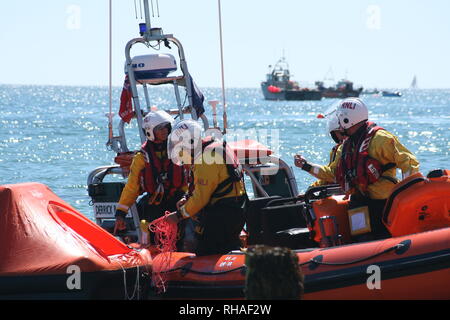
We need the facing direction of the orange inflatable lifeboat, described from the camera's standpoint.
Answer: facing to the right of the viewer

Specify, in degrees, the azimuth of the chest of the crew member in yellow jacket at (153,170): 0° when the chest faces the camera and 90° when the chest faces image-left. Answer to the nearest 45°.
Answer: approximately 315°

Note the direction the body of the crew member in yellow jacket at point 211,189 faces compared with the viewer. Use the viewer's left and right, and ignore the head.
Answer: facing to the left of the viewer

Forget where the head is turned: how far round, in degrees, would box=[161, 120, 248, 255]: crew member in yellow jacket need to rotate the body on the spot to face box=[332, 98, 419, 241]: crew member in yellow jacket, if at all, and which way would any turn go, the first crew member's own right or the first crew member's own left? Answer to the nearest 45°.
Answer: approximately 180°

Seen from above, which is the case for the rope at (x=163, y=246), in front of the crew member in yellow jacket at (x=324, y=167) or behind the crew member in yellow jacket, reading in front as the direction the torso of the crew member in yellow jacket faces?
in front

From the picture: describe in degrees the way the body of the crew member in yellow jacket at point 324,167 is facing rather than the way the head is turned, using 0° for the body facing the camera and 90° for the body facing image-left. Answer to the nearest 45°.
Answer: approximately 90°

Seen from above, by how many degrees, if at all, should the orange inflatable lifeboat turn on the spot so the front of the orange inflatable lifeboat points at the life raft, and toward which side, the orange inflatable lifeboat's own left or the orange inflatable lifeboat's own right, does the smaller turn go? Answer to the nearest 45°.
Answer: approximately 180°

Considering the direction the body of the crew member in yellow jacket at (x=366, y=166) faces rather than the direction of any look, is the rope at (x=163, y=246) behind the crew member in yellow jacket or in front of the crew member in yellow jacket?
in front

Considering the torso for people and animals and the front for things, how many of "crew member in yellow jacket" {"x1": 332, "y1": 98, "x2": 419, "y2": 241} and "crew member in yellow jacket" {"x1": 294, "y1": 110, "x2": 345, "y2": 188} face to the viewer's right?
0

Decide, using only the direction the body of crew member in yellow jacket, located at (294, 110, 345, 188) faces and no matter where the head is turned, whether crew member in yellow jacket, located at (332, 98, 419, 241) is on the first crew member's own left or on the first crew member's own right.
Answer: on the first crew member's own left

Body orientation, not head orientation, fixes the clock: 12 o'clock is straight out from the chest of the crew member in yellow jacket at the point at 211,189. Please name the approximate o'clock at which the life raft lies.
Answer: The life raft is roughly at 12 o'clock from the crew member in yellow jacket.

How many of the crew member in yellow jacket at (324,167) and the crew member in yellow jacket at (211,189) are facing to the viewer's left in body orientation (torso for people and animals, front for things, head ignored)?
2

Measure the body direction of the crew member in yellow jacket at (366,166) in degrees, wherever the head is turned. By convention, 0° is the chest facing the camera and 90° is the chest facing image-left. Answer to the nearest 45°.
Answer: approximately 45°
